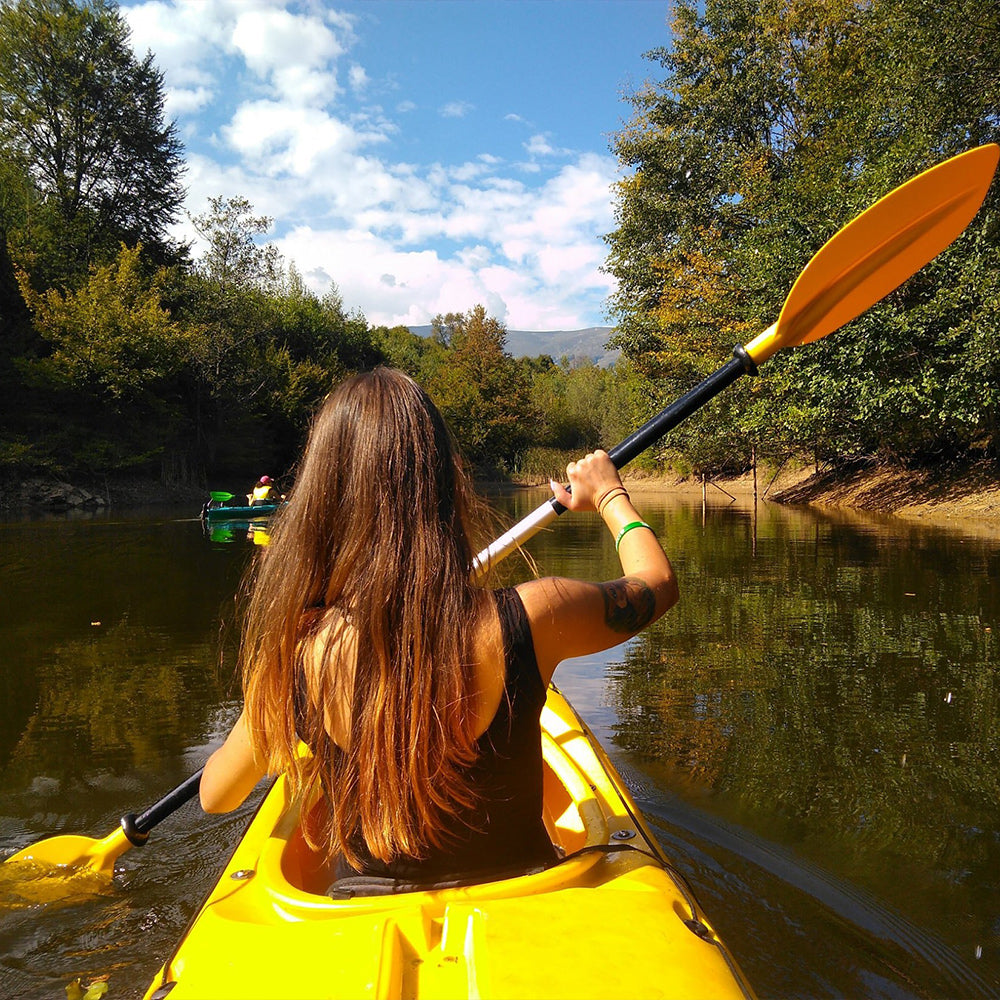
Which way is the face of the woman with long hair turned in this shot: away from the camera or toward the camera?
away from the camera

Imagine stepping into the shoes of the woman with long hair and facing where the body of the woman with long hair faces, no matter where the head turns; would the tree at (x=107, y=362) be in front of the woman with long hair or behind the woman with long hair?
in front

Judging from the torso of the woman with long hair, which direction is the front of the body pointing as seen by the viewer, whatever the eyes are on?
away from the camera

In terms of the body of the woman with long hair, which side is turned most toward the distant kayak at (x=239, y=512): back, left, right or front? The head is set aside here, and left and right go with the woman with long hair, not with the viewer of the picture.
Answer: front

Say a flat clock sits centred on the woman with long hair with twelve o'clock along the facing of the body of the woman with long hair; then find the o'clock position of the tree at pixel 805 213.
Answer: The tree is roughly at 1 o'clock from the woman with long hair.

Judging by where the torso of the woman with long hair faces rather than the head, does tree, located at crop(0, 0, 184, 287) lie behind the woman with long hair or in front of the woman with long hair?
in front

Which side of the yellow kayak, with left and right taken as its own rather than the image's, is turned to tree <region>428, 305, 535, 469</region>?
front

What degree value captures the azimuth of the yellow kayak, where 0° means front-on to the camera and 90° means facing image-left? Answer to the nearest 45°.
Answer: approximately 180°
